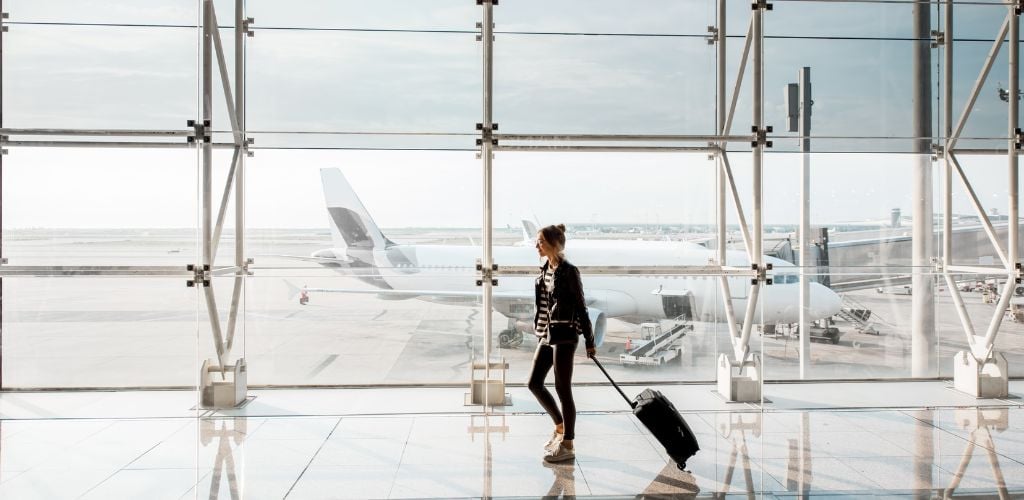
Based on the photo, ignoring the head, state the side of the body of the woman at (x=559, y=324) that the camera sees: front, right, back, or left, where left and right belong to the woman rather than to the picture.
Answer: left

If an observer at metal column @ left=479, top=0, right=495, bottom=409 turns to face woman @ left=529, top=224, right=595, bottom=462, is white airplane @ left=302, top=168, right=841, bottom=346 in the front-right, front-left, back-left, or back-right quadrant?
back-left

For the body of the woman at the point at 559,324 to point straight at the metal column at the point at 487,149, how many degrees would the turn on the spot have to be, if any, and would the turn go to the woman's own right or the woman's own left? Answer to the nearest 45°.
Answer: approximately 45° to the woman's own right

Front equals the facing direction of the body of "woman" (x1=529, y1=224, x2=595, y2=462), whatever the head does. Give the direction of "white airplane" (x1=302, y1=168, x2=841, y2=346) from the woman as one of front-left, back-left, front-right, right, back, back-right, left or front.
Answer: right

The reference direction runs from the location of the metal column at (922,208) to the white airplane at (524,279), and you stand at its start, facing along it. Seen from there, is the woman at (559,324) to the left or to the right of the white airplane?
left
